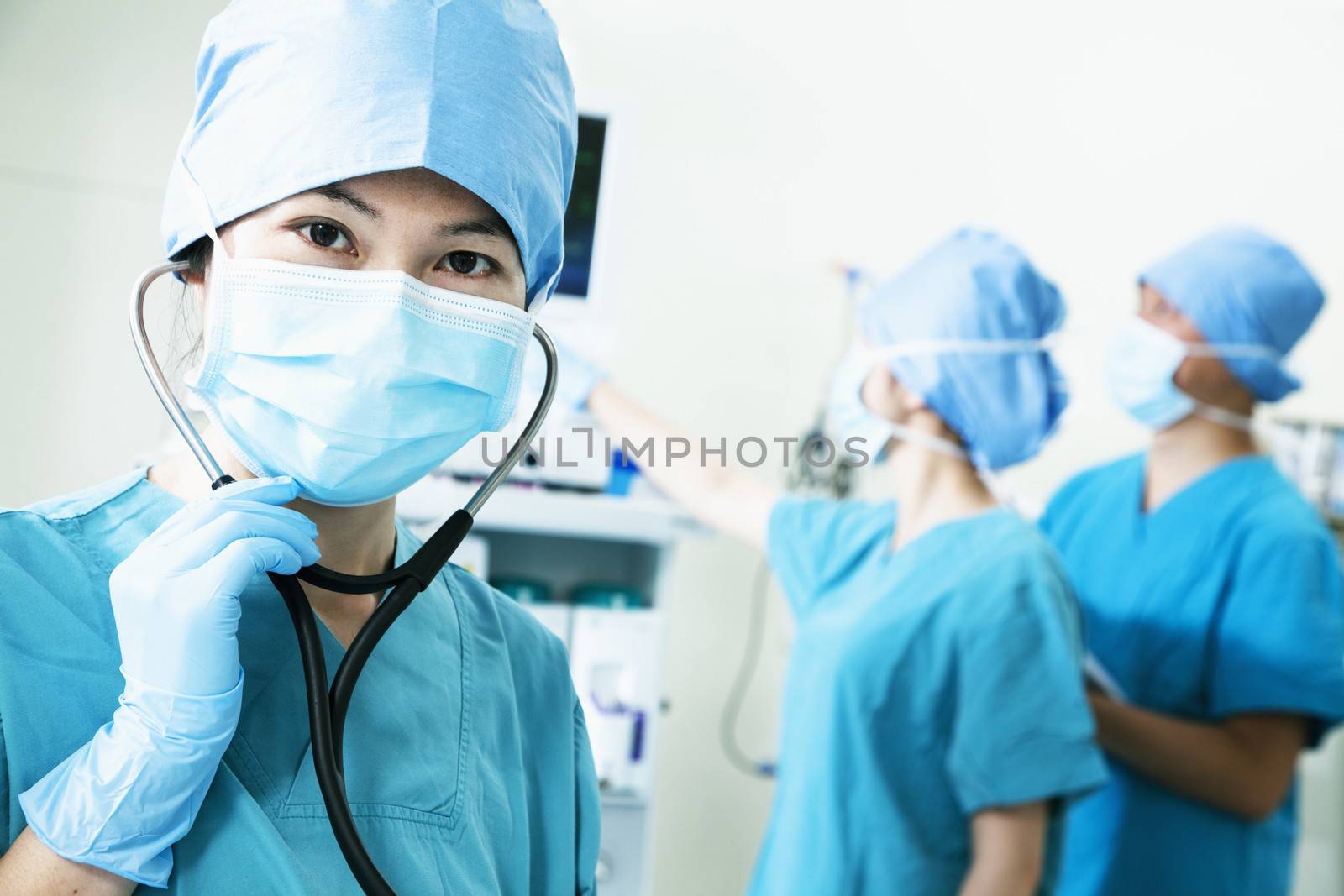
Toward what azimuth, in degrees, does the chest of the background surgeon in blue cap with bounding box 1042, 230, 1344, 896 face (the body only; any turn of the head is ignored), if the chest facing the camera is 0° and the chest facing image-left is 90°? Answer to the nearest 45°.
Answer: approximately 45°

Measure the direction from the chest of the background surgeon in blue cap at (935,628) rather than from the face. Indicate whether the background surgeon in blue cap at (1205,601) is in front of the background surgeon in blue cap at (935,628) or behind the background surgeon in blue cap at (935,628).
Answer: behind

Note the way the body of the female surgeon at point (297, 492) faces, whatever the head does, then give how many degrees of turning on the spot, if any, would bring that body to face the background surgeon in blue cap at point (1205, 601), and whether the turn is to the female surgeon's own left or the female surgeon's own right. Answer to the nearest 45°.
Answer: approximately 90° to the female surgeon's own left

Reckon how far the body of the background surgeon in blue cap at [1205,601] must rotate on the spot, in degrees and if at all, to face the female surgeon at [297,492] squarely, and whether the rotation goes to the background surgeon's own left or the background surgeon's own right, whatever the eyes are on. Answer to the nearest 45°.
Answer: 0° — they already face them

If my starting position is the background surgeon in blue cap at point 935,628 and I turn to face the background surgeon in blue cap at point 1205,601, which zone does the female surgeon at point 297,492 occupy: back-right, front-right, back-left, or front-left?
back-right

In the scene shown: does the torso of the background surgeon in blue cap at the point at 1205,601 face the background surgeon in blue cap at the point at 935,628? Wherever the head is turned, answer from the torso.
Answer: yes

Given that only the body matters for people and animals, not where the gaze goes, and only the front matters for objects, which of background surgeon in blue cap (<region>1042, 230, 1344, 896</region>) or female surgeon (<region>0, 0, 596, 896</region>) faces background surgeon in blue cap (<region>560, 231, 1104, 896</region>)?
background surgeon in blue cap (<region>1042, 230, 1344, 896</region>)
